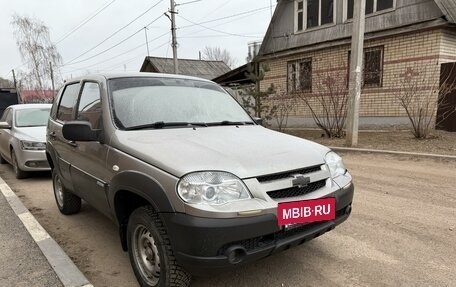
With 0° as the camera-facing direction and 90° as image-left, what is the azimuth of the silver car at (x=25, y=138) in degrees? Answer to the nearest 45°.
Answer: approximately 315°

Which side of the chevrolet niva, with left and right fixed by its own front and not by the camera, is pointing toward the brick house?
left

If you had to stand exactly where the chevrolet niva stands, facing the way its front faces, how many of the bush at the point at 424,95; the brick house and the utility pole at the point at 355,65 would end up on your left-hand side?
3

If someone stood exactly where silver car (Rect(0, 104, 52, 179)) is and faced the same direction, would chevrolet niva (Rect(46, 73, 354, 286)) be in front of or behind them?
in front

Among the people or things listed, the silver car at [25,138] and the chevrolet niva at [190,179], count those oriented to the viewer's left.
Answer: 0

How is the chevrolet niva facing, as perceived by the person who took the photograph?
facing the viewer and to the right of the viewer

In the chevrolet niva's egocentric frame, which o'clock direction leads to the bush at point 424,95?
The bush is roughly at 9 o'clock from the chevrolet niva.
